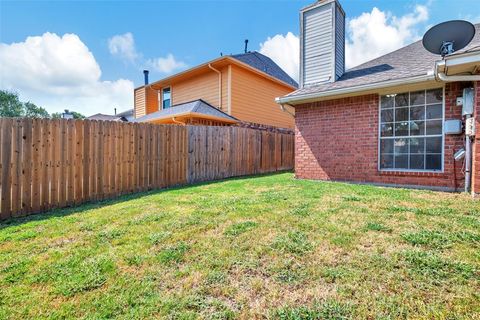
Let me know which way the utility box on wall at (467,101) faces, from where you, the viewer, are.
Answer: facing the viewer

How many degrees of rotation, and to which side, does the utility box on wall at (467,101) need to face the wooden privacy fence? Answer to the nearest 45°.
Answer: approximately 45° to its right

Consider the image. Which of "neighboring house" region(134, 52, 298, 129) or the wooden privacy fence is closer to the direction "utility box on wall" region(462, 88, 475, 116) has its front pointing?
the wooden privacy fence

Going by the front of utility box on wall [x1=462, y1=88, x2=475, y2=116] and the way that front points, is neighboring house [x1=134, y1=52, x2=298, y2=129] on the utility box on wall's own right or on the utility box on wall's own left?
on the utility box on wall's own right

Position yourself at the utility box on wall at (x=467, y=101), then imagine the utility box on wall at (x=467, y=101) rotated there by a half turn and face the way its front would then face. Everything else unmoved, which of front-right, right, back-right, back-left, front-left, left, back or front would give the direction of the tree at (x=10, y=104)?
left
